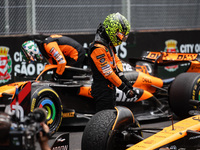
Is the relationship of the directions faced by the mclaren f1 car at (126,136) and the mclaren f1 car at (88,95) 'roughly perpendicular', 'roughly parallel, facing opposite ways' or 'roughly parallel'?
roughly parallel

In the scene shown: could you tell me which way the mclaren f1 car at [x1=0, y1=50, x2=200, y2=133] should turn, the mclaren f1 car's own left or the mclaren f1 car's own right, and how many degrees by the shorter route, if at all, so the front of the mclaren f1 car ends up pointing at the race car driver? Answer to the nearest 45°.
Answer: approximately 45° to the mclaren f1 car's own left

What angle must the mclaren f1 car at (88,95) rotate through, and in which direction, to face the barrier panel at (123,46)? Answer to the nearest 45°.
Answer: approximately 135° to its right

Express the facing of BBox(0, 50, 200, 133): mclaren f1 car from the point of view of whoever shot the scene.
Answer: facing the viewer and to the left of the viewer

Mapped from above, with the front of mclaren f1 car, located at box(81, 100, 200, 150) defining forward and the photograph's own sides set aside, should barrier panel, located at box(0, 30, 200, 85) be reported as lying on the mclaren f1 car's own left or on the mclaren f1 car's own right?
on the mclaren f1 car's own right

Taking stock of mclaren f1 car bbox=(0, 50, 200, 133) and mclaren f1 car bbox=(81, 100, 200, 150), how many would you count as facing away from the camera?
0
